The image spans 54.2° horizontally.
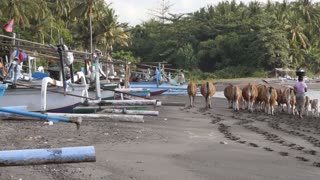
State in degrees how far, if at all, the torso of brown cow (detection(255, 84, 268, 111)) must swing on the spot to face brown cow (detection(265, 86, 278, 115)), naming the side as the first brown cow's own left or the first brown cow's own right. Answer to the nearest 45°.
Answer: approximately 135° to the first brown cow's own right
